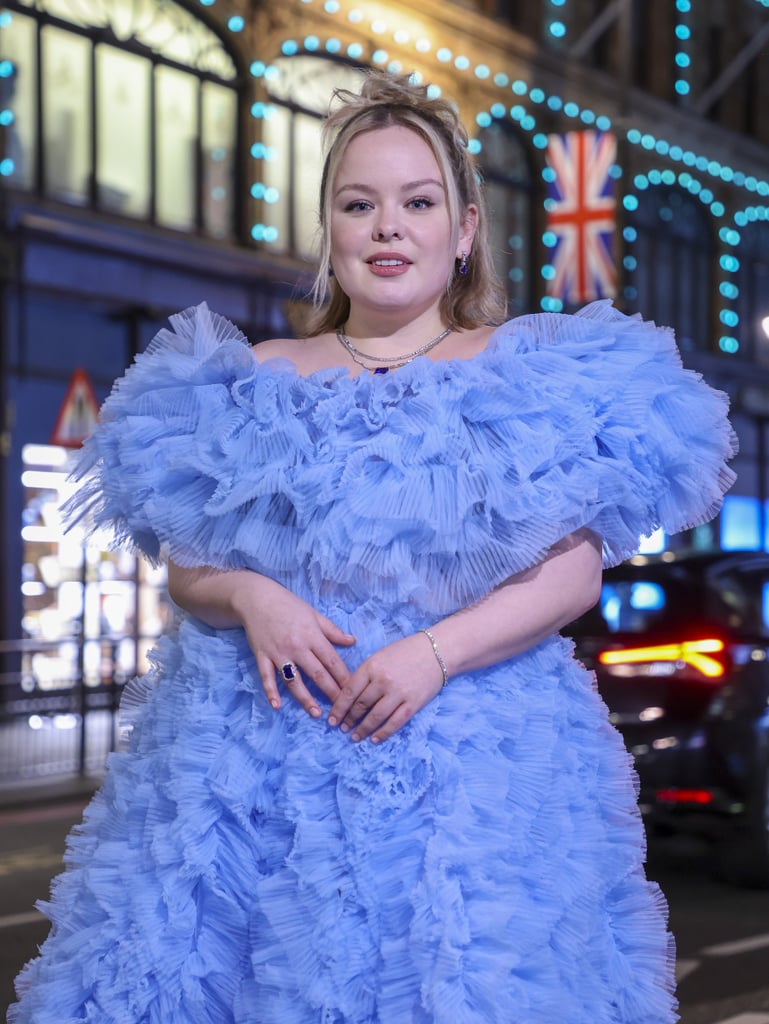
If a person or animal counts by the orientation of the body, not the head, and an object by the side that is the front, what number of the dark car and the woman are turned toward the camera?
1

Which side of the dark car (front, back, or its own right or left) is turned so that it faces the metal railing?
left

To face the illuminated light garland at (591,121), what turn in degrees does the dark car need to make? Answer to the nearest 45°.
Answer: approximately 45° to its left

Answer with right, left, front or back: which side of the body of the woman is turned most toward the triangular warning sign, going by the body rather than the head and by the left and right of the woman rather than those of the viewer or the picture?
back

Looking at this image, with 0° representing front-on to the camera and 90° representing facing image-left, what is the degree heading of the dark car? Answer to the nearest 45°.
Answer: approximately 225°

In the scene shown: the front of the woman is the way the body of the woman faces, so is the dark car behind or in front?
behind

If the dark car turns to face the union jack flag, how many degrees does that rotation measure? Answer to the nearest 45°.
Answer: approximately 45° to its left
